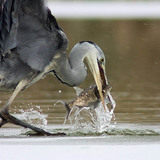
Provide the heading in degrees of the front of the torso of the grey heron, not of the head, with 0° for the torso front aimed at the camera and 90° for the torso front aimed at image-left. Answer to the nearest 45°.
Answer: approximately 270°
